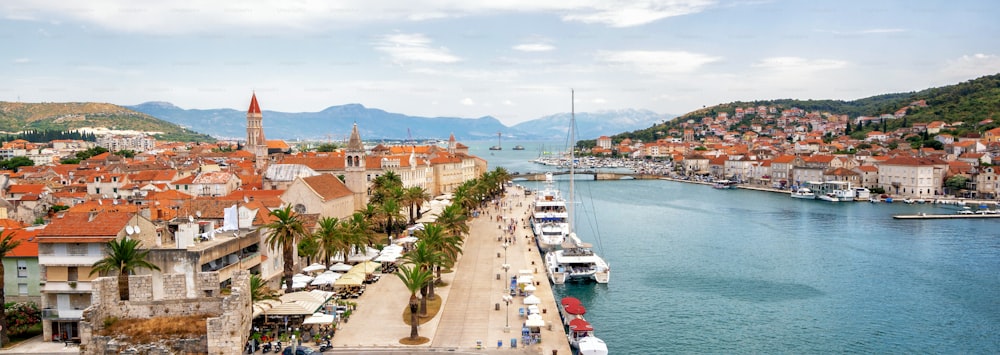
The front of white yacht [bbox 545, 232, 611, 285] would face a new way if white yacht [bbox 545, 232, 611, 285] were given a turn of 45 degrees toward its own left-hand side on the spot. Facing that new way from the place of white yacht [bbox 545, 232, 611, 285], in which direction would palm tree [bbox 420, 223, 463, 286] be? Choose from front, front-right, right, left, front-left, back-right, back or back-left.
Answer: left

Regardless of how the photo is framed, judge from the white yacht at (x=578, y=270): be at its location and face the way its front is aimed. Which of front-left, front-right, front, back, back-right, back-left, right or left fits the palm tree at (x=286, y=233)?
back-left

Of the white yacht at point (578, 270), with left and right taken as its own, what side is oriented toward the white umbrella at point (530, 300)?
back

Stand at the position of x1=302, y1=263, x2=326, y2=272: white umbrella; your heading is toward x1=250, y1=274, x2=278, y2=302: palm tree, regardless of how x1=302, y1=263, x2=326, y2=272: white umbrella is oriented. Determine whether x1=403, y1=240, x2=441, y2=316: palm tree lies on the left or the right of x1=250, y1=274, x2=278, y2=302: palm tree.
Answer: left

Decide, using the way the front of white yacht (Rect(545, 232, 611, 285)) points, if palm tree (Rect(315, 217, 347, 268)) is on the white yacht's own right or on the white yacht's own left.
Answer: on the white yacht's own left

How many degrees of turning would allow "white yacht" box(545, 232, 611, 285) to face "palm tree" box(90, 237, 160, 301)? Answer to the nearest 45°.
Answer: approximately 135° to its left

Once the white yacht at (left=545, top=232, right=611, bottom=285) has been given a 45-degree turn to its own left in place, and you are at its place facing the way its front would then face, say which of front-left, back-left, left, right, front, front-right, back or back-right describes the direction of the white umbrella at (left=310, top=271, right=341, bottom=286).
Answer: left
